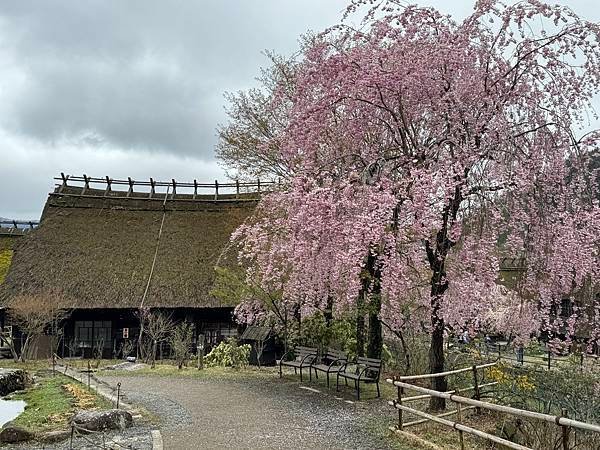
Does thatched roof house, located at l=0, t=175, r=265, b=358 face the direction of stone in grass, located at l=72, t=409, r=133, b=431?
yes

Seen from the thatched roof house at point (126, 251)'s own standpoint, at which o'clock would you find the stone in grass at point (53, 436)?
The stone in grass is roughly at 12 o'clock from the thatched roof house.

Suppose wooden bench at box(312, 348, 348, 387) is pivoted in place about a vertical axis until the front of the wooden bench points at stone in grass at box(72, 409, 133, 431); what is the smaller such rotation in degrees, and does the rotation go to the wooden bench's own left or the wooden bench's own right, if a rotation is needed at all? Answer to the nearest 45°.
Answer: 0° — it already faces it

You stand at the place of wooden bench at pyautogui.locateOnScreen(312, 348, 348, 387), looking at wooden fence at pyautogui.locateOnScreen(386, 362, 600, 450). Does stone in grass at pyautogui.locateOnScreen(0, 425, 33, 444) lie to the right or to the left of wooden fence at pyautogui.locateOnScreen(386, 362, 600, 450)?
right

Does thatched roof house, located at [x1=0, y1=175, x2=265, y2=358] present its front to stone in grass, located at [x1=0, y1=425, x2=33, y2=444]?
yes

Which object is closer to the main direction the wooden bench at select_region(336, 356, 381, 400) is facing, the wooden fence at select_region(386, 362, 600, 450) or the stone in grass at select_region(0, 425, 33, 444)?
the stone in grass

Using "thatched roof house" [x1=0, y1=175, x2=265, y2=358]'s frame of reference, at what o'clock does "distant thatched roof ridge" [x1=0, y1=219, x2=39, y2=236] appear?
The distant thatched roof ridge is roughly at 5 o'clock from the thatched roof house.

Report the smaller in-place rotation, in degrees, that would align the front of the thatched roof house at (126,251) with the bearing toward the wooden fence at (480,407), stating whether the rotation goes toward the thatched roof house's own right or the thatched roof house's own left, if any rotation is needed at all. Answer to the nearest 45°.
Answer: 0° — it already faces it

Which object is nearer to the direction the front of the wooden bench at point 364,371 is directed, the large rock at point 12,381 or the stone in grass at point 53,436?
the stone in grass

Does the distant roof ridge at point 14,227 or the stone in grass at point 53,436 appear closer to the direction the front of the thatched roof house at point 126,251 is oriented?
the stone in grass

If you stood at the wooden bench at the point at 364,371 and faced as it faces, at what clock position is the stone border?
The stone border is roughly at 2 o'clock from the wooden bench.

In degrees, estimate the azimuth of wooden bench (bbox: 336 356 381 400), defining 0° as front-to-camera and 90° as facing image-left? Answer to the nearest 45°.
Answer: approximately 45°

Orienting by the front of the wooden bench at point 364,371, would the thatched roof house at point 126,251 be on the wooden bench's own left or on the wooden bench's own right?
on the wooden bench's own right

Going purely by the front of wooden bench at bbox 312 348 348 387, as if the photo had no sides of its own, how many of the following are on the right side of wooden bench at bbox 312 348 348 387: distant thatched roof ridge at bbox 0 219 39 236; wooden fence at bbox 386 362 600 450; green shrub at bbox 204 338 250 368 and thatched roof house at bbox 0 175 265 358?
3

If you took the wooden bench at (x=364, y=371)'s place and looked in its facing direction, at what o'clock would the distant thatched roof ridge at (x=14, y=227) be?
The distant thatched roof ridge is roughly at 3 o'clock from the wooden bench.
